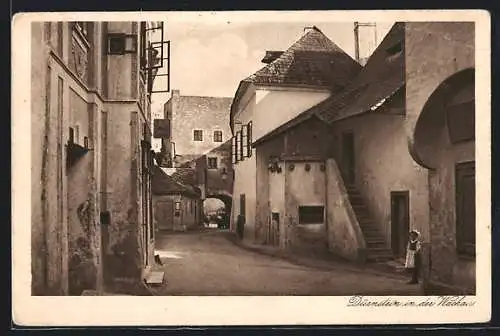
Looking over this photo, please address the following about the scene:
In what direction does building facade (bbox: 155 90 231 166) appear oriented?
toward the camera

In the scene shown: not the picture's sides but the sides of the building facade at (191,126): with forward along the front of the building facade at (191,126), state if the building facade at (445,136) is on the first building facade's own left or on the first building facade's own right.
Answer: on the first building facade's own left
